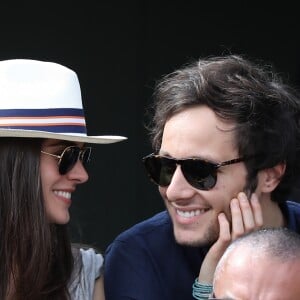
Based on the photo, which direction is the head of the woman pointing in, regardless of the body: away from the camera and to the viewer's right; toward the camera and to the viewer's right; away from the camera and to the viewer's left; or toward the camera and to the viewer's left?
toward the camera and to the viewer's right

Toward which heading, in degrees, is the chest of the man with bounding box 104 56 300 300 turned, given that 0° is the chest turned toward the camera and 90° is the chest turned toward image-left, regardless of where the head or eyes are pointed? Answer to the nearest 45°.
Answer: approximately 45°

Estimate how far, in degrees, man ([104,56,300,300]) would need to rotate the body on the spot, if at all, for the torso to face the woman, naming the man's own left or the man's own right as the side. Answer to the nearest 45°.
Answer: approximately 45° to the man's own right
